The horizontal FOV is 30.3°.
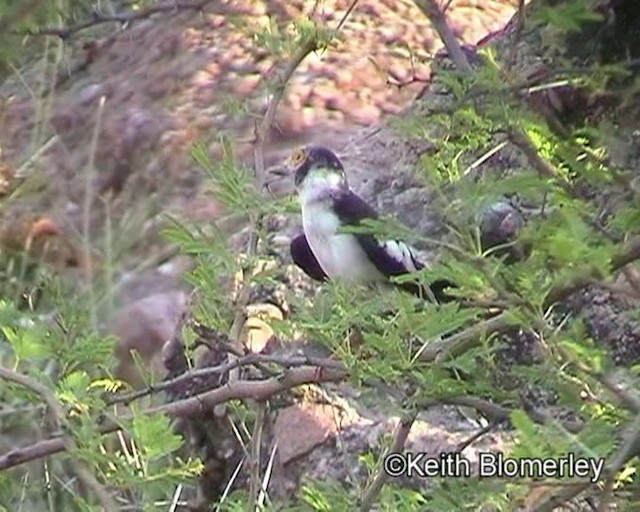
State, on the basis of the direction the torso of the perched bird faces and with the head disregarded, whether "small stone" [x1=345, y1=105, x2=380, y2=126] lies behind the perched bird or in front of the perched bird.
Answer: behind

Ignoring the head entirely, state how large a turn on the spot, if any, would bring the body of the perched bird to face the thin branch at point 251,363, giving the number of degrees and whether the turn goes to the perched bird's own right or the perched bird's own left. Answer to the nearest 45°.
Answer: approximately 45° to the perched bird's own left

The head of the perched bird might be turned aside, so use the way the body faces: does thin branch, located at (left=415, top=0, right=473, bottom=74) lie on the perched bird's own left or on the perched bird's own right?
on the perched bird's own left

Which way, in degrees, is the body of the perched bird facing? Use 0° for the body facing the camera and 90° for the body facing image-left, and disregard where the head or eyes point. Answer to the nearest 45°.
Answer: approximately 45°
